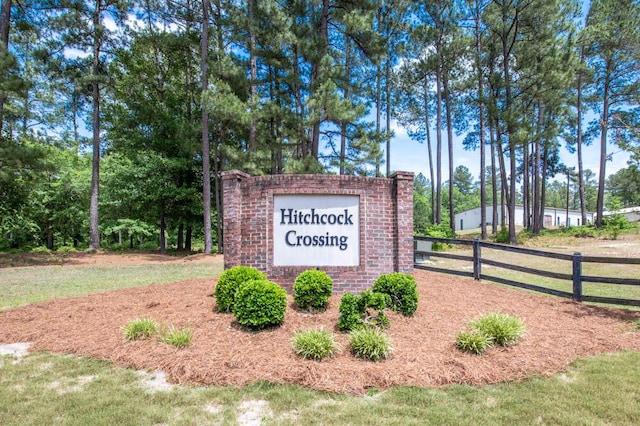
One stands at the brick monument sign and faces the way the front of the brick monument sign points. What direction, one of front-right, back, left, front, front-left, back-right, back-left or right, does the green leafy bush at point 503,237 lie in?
back-left

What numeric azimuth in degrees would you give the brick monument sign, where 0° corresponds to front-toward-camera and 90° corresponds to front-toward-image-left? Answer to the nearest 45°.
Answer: approximately 0°

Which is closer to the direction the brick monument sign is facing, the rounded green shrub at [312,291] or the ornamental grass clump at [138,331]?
the rounded green shrub

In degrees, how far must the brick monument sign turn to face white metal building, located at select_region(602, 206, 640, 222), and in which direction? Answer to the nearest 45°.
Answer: approximately 135° to its left

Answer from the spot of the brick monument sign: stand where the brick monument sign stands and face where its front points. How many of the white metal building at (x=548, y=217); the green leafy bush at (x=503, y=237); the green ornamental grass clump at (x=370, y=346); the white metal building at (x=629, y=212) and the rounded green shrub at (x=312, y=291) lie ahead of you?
2

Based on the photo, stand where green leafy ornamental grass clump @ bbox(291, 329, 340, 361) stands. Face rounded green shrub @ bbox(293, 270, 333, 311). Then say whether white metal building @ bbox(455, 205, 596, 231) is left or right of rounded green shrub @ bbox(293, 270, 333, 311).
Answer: right

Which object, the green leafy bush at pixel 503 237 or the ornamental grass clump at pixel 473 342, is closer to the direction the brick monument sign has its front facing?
the ornamental grass clump

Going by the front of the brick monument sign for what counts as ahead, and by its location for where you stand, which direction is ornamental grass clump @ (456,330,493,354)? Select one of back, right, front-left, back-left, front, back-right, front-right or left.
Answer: front-left

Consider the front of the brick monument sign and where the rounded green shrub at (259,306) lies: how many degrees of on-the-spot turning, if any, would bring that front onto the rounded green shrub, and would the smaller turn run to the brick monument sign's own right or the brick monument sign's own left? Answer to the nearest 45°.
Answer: approximately 45° to the brick monument sign's own right

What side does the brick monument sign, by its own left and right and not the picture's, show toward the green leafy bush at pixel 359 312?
front

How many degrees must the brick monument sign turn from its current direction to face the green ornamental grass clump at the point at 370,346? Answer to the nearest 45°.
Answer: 0° — it already faces it

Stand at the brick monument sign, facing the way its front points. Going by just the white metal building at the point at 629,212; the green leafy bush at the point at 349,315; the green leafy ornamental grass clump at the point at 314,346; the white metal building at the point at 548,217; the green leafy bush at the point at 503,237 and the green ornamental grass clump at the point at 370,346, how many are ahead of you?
3

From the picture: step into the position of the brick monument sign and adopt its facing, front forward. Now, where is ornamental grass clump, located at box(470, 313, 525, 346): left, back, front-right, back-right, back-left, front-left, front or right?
front-left

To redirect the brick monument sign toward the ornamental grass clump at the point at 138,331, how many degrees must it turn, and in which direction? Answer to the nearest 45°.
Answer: approximately 45° to its right

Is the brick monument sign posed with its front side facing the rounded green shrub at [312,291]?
yes

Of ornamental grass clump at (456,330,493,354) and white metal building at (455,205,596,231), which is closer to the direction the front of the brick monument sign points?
the ornamental grass clump
